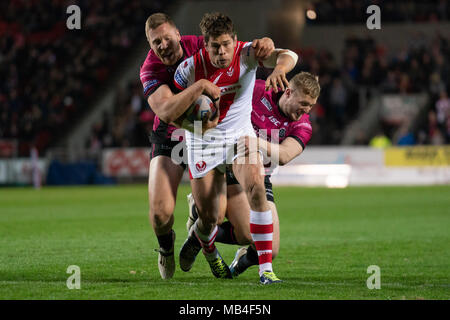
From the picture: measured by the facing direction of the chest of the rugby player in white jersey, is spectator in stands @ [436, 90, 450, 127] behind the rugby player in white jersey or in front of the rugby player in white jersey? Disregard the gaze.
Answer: behind

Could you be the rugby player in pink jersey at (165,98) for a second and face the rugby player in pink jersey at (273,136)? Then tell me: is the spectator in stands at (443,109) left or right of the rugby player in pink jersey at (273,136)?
left

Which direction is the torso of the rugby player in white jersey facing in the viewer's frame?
toward the camera

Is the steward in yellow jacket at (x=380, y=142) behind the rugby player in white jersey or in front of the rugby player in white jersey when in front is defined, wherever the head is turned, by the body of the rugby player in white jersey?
behind

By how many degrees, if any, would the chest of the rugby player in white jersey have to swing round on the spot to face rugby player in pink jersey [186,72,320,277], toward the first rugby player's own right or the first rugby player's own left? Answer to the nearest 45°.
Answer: approximately 135° to the first rugby player's own left

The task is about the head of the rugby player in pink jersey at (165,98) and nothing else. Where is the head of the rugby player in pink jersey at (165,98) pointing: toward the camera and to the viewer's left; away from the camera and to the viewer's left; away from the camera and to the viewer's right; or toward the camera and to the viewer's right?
toward the camera and to the viewer's right

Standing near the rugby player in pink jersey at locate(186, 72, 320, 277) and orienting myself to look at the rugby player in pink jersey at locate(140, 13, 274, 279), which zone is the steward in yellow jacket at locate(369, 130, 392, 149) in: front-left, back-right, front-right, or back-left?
back-right

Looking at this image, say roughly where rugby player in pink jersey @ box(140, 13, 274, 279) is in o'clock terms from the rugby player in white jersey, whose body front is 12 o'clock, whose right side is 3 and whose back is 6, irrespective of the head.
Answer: The rugby player in pink jersey is roughly at 4 o'clock from the rugby player in white jersey.
